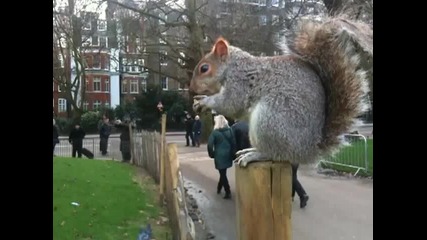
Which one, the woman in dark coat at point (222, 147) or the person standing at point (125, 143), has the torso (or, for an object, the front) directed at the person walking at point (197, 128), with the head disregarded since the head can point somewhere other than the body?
the woman in dark coat

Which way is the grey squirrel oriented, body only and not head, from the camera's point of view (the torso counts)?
to the viewer's left

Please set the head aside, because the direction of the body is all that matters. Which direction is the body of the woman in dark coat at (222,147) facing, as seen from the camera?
away from the camera

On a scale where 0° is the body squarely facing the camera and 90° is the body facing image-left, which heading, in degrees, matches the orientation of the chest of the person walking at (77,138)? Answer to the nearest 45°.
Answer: approximately 0°

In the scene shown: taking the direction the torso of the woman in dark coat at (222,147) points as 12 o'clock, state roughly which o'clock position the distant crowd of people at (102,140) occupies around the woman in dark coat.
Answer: The distant crowd of people is roughly at 11 o'clock from the woman in dark coat.

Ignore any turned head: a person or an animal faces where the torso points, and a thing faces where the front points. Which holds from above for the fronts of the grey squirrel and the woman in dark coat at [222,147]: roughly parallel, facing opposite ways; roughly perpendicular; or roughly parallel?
roughly perpendicular

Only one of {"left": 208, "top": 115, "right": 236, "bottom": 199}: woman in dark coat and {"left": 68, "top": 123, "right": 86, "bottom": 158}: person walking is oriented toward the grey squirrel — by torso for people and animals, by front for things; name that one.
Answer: the person walking

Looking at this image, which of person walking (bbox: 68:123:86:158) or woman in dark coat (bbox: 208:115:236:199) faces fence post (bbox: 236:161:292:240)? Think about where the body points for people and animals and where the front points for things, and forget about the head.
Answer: the person walking
